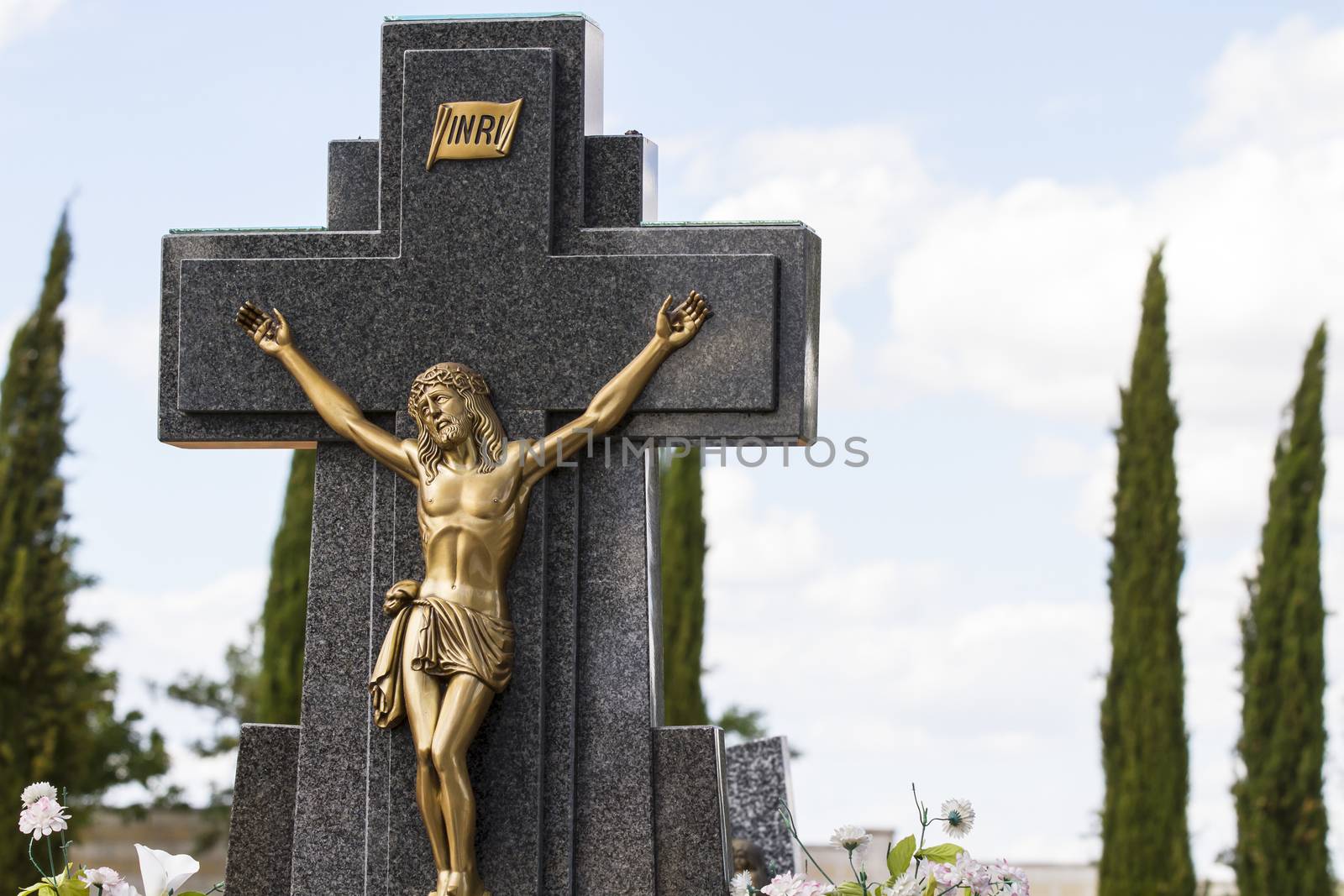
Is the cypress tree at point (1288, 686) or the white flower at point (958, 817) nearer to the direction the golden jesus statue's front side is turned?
the white flower

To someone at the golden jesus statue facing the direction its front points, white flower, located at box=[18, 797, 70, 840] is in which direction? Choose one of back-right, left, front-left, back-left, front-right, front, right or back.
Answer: front-right

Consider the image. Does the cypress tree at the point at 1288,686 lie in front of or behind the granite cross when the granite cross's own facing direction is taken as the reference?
behind

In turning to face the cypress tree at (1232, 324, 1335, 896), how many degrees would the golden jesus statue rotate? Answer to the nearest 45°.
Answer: approximately 135° to its left

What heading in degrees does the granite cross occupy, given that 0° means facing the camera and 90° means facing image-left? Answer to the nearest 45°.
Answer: approximately 0°

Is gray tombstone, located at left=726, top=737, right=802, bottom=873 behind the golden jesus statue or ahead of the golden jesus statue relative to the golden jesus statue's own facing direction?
behind

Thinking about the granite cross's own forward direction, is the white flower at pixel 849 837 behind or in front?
in front

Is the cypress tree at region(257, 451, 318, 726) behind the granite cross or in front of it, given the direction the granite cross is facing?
behind

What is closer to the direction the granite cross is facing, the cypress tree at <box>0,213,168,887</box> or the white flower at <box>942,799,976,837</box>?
the white flower

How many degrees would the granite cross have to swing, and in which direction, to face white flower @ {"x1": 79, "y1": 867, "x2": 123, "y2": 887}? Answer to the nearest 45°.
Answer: approximately 45° to its right
